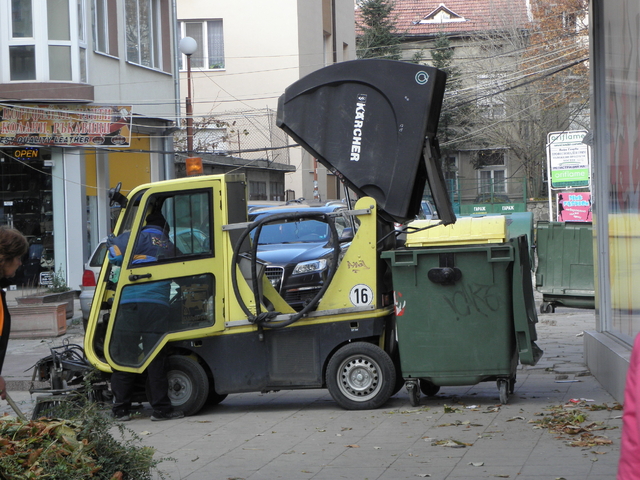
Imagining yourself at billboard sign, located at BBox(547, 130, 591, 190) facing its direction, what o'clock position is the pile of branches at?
The pile of branches is roughly at 12 o'clock from the billboard sign.

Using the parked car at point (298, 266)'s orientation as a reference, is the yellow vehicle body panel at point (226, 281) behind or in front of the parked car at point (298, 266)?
in front

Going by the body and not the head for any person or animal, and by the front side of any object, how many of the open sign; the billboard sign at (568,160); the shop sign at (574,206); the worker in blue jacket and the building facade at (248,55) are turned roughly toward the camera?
4

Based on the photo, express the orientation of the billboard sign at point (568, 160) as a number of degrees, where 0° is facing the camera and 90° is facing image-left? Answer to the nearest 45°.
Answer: approximately 0°

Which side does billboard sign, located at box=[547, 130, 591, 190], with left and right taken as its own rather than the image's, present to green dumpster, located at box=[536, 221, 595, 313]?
front

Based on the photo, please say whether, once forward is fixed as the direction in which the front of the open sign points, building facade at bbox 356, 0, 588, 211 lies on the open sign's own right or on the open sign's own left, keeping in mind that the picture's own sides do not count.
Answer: on the open sign's own left

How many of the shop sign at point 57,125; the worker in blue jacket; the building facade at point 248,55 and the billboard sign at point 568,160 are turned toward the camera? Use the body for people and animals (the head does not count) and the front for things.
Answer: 3

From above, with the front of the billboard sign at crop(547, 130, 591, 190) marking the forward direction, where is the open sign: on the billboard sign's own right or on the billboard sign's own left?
on the billboard sign's own right

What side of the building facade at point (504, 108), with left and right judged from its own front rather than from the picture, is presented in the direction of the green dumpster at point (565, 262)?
front

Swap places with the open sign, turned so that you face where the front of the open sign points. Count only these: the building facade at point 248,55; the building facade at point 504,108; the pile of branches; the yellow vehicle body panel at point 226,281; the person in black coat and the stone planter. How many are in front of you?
4

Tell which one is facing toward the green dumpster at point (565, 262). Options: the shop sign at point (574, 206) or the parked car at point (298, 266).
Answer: the shop sign

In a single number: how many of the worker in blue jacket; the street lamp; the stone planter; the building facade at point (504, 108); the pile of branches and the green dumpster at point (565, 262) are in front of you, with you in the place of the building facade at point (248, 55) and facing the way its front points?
5

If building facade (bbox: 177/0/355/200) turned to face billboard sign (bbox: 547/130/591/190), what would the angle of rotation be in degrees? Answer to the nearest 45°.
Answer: approximately 45° to its left

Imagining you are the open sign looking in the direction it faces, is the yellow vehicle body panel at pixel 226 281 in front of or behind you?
in front
